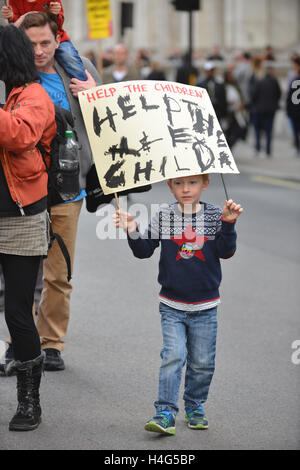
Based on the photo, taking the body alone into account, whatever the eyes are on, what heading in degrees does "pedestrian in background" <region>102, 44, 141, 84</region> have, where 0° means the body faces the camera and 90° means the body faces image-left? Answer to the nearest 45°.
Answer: approximately 0°

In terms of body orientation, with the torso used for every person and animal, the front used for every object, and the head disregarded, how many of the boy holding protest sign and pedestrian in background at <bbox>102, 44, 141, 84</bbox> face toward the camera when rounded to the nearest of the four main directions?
2

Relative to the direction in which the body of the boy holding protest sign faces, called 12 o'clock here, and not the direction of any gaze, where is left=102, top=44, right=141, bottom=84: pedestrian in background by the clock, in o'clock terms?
The pedestrian in background is roughly at 6 o'clock from the boy holding protest sign.

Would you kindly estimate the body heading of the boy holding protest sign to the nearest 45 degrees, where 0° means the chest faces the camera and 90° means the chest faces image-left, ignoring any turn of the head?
approximately 0°

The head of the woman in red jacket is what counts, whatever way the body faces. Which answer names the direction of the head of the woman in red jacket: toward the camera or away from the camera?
away from the camera

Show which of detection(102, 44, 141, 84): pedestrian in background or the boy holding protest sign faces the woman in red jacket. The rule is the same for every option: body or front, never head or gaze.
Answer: the pedestrian in background

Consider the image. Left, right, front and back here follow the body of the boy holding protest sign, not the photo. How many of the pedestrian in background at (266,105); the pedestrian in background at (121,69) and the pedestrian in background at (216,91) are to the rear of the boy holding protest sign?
3

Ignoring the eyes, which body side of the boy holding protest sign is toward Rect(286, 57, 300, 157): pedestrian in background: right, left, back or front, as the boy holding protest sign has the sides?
back

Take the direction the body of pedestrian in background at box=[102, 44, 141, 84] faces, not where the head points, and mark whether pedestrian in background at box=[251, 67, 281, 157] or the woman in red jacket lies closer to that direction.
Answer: the woman in red jacket
